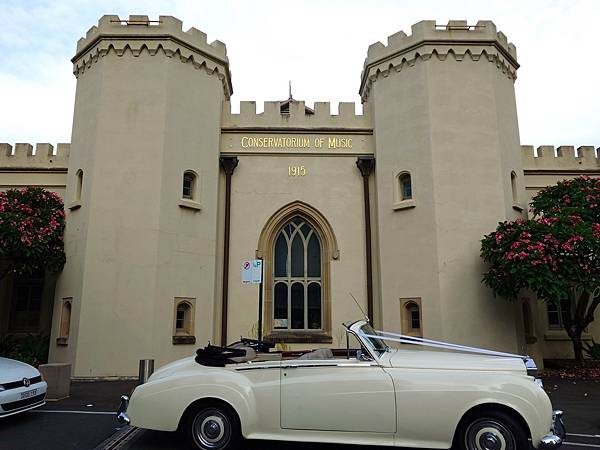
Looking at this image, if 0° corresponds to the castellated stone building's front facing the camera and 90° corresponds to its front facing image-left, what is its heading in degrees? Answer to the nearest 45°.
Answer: approximately 0°

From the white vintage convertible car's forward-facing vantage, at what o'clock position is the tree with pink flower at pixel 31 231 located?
The tree with pink flower is roughly at 7 o'clock from the white vintage convertible car.

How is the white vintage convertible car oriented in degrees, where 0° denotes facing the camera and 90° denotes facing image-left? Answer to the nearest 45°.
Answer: approximately 270°

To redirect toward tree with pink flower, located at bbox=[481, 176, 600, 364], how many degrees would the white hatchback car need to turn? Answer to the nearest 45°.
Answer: approximately 45° to its left

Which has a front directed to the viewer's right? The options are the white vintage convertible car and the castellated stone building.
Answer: the white vintage convertible car

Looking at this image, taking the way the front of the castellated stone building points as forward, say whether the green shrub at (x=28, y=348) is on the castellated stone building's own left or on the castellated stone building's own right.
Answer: on the castellated stone building's own right

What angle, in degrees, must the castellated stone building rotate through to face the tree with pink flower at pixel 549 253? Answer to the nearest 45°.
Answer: approximately 90° to its left

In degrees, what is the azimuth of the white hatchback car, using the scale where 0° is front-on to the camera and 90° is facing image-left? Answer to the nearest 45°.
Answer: approximately 315°

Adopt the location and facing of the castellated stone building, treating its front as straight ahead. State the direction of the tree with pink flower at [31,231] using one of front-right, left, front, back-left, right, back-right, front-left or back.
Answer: right

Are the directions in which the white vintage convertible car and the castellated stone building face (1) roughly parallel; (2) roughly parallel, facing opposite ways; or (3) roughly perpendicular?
roughly perpendicular

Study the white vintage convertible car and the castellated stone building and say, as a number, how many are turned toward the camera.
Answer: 1
